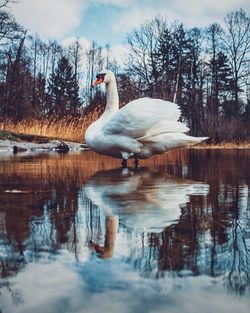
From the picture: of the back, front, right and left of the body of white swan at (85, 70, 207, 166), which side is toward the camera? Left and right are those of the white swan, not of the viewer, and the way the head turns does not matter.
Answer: left
